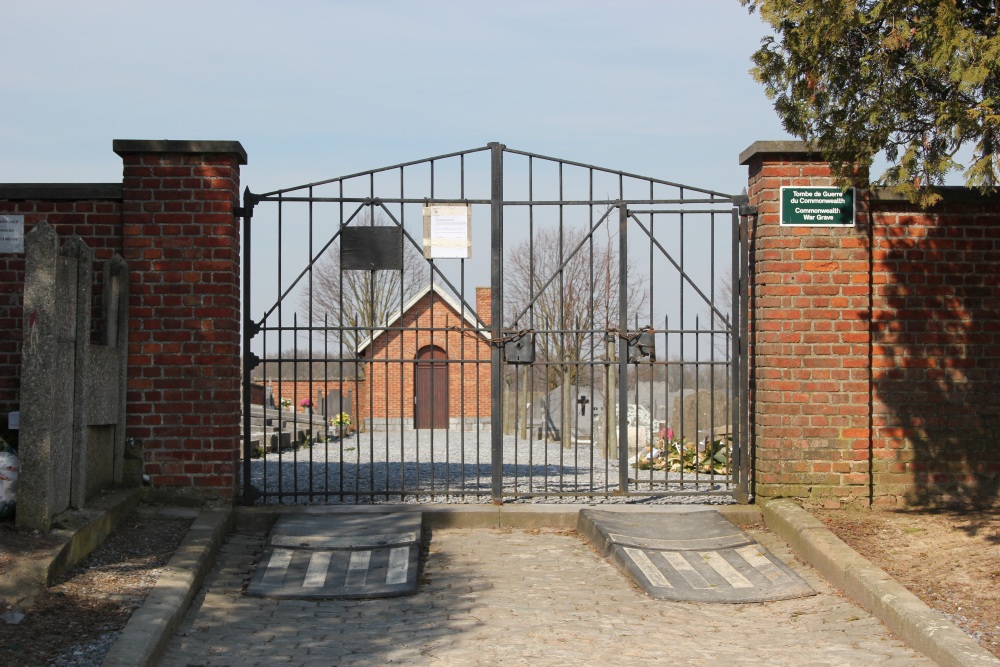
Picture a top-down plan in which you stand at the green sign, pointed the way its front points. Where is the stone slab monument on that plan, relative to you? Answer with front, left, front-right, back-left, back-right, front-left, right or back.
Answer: front-right

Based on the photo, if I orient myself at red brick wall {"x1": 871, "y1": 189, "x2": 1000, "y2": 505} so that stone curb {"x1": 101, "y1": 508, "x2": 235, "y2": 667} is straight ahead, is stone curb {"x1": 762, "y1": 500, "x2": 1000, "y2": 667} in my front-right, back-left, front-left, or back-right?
front-left

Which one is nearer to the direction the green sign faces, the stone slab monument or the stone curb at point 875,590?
the stone curb

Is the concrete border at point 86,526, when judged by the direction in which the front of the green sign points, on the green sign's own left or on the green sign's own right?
on the green sign's own right

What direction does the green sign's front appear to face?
toward the camera

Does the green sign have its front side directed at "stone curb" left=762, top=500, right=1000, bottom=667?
yes

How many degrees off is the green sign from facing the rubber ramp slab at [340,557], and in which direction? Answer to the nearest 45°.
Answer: approximately 45° to its right
